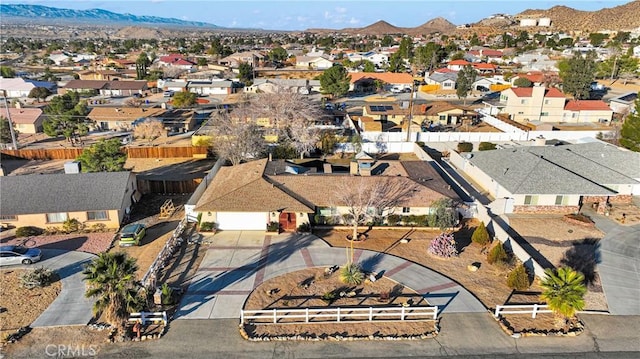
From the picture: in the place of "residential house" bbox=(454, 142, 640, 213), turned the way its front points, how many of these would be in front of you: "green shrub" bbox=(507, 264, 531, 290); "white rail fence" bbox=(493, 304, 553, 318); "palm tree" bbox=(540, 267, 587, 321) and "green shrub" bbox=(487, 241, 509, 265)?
4

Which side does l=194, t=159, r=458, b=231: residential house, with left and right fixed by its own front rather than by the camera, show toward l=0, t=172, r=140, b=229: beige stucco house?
right

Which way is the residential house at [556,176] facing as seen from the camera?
toward the camera

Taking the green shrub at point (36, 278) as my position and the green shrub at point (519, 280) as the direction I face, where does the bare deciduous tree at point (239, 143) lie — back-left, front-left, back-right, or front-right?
front-left

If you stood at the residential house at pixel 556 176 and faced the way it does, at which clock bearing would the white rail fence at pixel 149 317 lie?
The white rail fence is roughly at 1 o'clock from the residential house.

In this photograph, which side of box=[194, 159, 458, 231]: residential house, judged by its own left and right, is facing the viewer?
front

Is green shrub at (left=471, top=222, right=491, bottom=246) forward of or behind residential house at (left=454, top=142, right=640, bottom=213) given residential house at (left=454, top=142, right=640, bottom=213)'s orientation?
forward

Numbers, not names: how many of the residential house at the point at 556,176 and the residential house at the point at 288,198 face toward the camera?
2

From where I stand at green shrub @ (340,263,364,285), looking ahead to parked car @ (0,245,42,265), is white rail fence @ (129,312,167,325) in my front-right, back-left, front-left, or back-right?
front-left

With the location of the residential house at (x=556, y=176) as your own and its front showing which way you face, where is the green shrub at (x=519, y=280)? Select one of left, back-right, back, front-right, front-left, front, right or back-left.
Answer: front

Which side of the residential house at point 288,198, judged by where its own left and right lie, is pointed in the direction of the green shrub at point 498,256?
left

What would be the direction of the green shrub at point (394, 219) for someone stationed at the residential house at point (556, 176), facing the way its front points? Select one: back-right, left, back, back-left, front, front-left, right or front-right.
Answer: front-right

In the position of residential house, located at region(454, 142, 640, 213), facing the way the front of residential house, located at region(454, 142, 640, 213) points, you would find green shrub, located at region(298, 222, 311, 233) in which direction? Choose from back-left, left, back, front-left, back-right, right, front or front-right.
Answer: front-right

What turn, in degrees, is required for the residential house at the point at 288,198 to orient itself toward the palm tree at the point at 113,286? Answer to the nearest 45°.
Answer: approximately 45° to its right

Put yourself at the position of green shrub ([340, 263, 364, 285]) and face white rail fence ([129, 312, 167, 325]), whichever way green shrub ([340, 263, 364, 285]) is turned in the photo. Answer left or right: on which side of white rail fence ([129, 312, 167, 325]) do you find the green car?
right

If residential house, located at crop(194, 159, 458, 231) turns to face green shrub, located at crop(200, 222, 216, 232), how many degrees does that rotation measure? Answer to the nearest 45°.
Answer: approximately 90° to its right

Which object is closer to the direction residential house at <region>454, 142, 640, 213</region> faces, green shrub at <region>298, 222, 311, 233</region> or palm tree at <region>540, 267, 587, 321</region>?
the palm tree

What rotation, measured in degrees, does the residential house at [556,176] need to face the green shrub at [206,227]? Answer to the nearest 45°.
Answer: approximately 45° to its right

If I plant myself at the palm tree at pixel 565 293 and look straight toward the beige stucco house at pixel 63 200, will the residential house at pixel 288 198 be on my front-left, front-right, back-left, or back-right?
front-right

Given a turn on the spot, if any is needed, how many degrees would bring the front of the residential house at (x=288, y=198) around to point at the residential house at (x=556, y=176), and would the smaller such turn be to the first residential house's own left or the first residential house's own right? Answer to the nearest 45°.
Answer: approximately 90° to the first residential house's own left

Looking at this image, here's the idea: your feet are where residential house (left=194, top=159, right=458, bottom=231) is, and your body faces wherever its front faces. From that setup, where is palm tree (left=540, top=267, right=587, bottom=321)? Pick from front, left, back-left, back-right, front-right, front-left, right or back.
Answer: front-left
